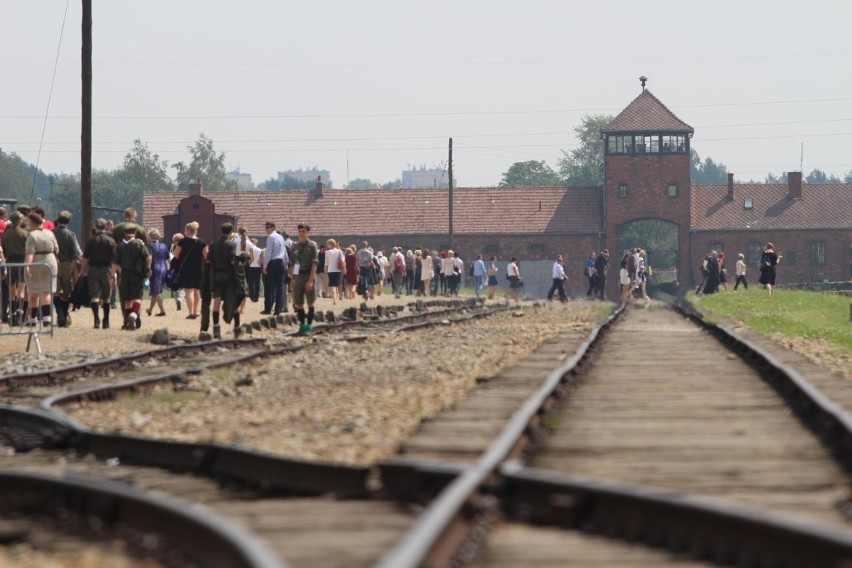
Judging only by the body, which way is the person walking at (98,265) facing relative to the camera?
away from the camera

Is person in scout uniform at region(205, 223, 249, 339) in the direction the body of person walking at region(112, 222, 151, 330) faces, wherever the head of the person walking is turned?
no

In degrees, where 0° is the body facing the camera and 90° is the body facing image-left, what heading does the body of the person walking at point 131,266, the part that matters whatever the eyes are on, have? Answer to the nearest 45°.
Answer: approximately 180°

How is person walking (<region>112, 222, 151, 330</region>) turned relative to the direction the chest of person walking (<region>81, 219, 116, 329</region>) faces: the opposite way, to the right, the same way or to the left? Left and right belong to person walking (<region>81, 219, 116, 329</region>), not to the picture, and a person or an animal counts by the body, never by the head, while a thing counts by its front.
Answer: the same way

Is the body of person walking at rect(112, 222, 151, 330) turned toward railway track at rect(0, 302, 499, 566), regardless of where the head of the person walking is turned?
no

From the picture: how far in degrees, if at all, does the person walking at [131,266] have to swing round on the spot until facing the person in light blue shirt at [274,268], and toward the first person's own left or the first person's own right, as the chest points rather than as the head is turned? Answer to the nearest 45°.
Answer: approximately 45° to the first person's own right

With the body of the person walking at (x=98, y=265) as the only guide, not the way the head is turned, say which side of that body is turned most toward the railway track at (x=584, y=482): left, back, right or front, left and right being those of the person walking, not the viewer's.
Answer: back
